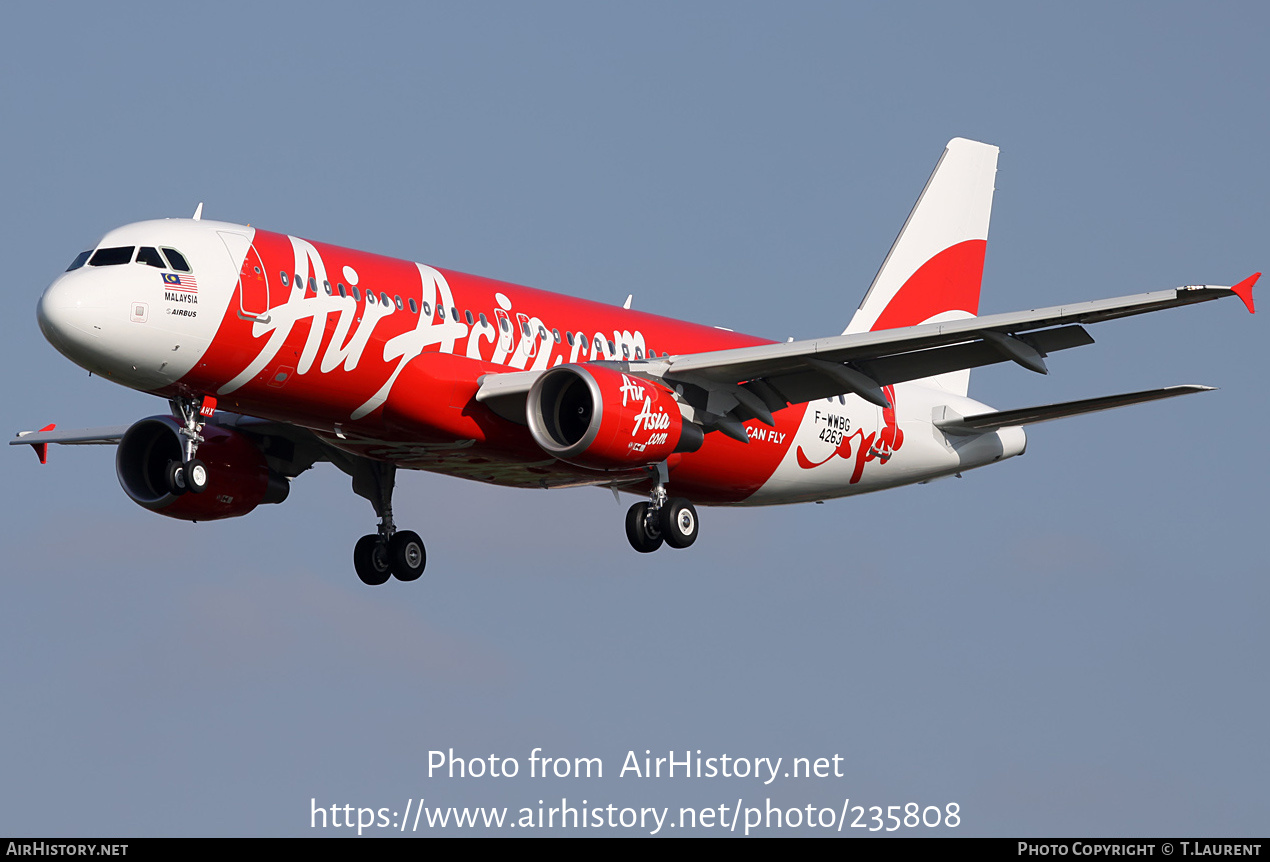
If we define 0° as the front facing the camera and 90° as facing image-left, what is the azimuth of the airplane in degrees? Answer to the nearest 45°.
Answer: approximately 45°
